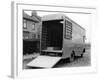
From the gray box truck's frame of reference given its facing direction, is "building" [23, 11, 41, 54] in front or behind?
behind

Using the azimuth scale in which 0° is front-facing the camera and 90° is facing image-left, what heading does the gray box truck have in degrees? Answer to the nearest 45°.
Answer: approximately 225°
